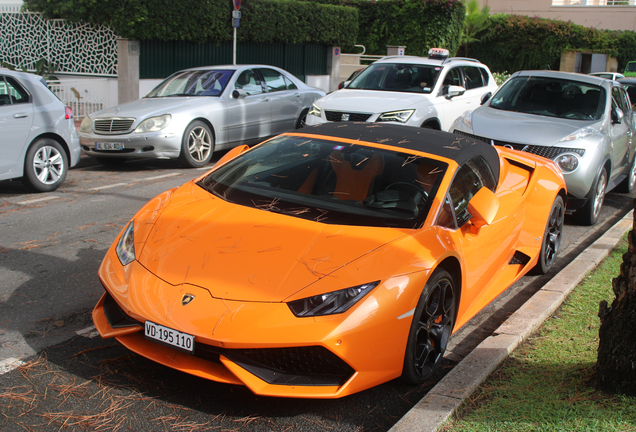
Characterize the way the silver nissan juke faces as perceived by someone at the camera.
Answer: facing the viewer and to the left of the viewer

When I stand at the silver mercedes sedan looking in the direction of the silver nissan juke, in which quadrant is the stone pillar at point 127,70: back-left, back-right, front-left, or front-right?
back-left

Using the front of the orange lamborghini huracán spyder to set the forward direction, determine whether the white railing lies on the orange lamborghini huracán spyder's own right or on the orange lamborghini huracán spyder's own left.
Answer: on the orange lamborghini huracán spyder's own right

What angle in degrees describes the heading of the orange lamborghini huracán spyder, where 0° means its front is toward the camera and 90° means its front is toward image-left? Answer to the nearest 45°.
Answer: approximately 45°

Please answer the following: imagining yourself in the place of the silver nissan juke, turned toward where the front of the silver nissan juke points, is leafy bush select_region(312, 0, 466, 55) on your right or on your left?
on your right

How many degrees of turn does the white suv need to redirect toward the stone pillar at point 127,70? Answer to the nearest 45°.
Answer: approximately 90° to its right

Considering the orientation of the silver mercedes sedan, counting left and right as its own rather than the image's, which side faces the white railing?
right

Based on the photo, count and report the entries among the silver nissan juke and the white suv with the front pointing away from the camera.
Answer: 0

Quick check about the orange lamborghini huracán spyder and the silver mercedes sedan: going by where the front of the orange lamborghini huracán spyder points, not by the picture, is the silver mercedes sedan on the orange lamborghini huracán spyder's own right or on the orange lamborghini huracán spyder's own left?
on the orange lamborghini huracán spyder's own right

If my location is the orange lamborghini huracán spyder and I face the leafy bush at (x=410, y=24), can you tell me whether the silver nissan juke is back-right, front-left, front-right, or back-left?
front-right
